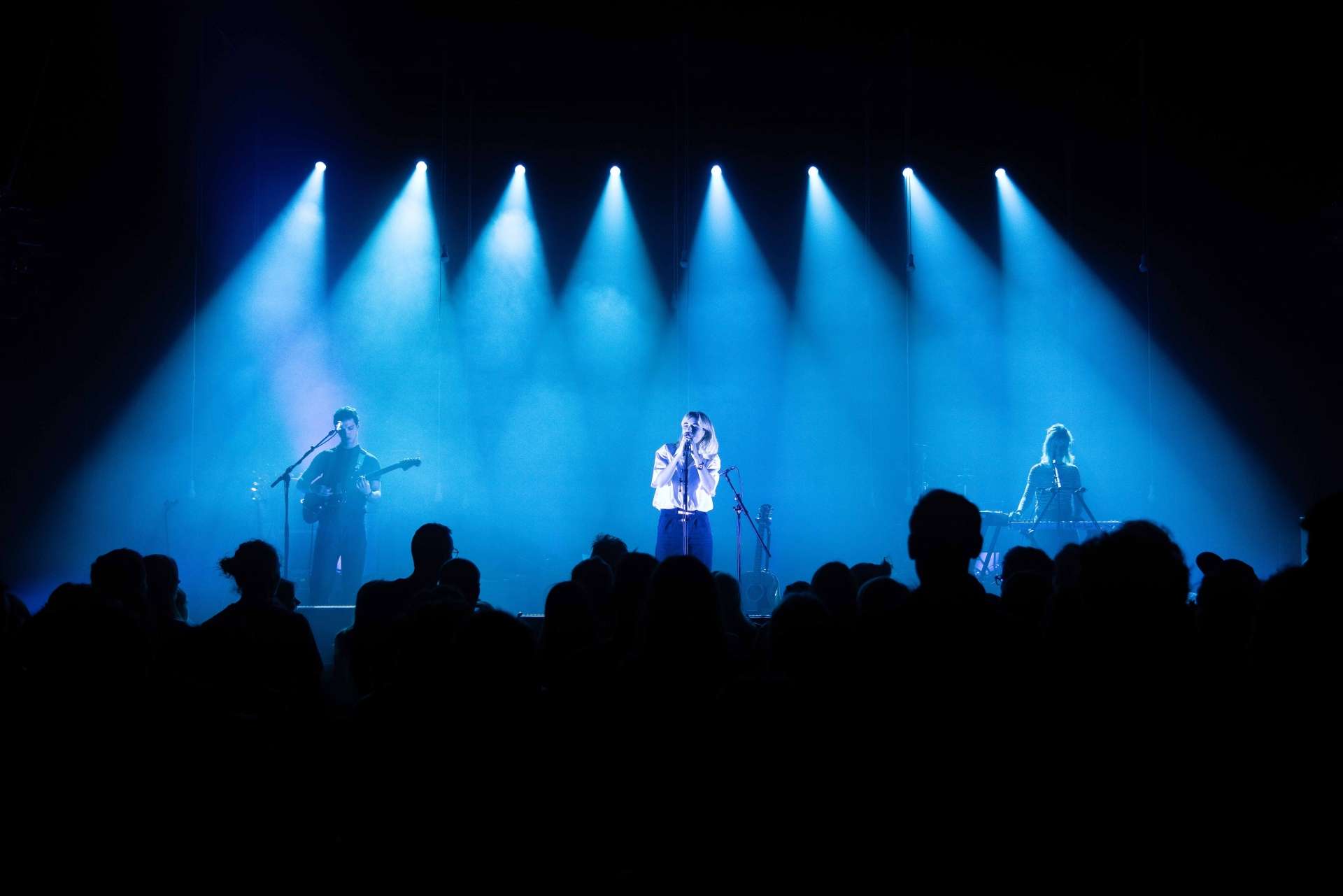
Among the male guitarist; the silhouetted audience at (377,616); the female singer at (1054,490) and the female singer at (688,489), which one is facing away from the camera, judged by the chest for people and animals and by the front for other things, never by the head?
the silhouetted audience

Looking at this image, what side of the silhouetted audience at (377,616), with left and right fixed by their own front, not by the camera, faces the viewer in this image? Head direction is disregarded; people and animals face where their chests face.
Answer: back

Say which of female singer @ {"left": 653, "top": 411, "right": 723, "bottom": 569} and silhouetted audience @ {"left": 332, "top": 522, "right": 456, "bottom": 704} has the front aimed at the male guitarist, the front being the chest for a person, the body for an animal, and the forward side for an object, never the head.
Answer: the silhouetted audience

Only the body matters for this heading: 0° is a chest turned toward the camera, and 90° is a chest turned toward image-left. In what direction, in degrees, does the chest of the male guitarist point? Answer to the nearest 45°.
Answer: approximately 0°

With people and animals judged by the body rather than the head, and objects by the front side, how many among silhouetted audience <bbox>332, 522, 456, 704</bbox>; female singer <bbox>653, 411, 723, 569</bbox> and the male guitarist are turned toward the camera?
2

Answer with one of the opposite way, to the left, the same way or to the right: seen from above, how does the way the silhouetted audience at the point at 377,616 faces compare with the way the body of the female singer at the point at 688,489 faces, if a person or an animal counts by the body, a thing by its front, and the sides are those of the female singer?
the opposite way

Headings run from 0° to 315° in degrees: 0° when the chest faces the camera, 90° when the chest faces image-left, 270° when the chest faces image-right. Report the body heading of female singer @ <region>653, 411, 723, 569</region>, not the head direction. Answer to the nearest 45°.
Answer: approximately 0°

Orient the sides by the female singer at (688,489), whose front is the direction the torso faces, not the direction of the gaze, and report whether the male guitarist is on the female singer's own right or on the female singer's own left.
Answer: on the female singer's own right

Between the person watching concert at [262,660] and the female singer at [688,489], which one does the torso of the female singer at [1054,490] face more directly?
the person watching concert
